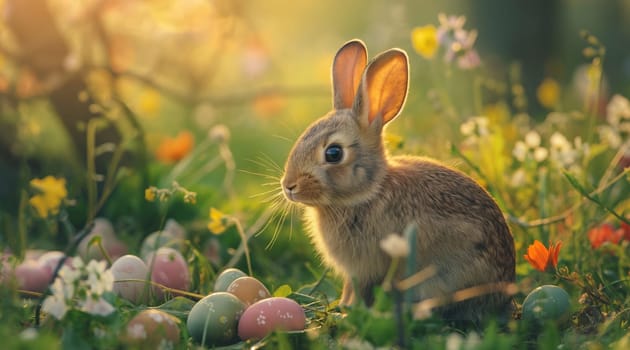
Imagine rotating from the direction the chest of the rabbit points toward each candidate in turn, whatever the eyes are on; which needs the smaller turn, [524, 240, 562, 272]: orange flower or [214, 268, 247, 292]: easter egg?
the easter egg

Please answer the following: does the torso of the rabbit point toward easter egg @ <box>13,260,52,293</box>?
yes

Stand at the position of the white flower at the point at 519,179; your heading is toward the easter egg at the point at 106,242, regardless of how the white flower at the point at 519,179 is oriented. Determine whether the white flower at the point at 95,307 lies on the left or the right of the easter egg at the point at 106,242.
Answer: left

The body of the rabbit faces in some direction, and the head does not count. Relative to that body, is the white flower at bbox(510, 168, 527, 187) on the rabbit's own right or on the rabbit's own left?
on the rabbit's own right

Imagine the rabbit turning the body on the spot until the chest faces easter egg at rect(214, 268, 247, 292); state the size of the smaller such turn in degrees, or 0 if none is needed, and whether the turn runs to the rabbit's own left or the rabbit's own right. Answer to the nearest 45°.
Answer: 0° — it already faces it

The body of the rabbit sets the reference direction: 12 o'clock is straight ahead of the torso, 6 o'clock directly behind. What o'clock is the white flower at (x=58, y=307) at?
The white flower is roughly at 11 o'clock from the rabbit.

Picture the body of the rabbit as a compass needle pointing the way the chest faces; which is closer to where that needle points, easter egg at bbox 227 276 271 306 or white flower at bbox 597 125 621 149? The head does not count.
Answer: the easter egg

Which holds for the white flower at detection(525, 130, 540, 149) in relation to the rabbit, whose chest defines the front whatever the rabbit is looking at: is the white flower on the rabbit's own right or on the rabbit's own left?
on the rabbit's own right

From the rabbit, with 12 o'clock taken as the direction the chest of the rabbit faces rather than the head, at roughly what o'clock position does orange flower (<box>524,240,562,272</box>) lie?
The orange flower is roughly at 6 o'clock from the rabbit.

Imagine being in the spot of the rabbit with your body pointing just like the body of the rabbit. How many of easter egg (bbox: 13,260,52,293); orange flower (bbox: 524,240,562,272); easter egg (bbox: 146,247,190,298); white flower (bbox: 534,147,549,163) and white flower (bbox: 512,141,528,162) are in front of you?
2

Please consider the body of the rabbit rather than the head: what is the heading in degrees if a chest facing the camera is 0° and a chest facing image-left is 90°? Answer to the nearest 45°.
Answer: approximately 90°

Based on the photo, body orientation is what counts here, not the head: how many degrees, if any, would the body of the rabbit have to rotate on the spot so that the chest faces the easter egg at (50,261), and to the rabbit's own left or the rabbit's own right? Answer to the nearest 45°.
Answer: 0° — it already faces it

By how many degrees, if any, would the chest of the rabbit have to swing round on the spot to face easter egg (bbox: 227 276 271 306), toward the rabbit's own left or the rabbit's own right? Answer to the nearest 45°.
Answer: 0° — it already faces it

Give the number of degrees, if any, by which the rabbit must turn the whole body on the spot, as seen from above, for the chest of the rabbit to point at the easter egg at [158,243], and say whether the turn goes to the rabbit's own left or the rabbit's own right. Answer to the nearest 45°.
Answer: approximately 45° to the rabbit's own right

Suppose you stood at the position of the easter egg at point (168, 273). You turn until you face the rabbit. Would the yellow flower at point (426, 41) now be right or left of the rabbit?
left
